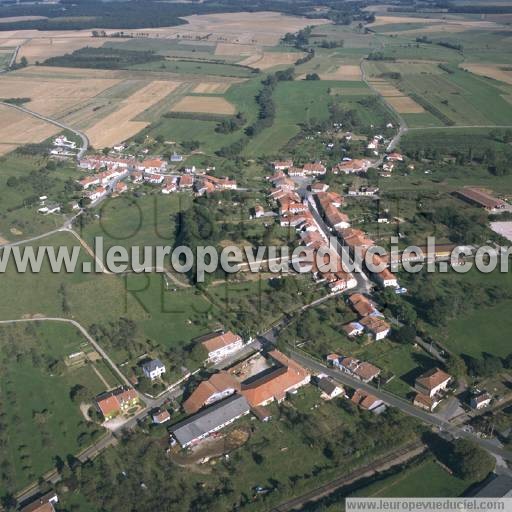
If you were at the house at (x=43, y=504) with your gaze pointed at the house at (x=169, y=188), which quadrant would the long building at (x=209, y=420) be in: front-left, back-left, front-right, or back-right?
front-right

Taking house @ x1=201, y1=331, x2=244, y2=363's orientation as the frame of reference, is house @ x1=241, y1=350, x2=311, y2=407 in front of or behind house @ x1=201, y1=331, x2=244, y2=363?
in front

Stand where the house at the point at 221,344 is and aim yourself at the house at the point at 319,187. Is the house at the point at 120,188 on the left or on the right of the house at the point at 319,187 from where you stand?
left

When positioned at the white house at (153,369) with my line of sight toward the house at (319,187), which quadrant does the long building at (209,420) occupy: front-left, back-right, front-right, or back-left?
back-right

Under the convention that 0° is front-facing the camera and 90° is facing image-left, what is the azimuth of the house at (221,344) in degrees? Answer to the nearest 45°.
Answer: approximately 315°
